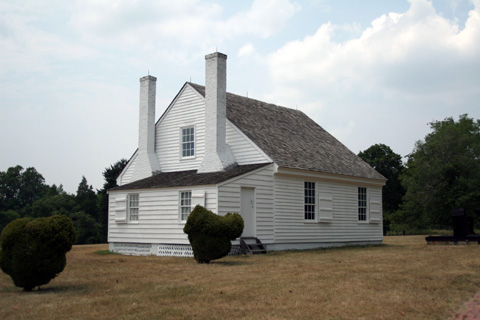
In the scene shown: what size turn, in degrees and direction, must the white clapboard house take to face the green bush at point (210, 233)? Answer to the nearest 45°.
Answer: approximately 45° to its right

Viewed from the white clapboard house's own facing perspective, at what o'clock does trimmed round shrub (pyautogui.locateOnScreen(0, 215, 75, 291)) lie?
The trimmed round shrub is roughly at 2 o'clock from the white clapboard house.

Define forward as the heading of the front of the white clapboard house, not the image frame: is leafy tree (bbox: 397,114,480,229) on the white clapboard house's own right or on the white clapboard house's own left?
on the white clapboard house's own left

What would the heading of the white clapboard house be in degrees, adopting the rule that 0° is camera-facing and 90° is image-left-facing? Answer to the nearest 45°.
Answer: approximately 315°

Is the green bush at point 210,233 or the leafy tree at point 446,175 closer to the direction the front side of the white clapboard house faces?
the green bush
